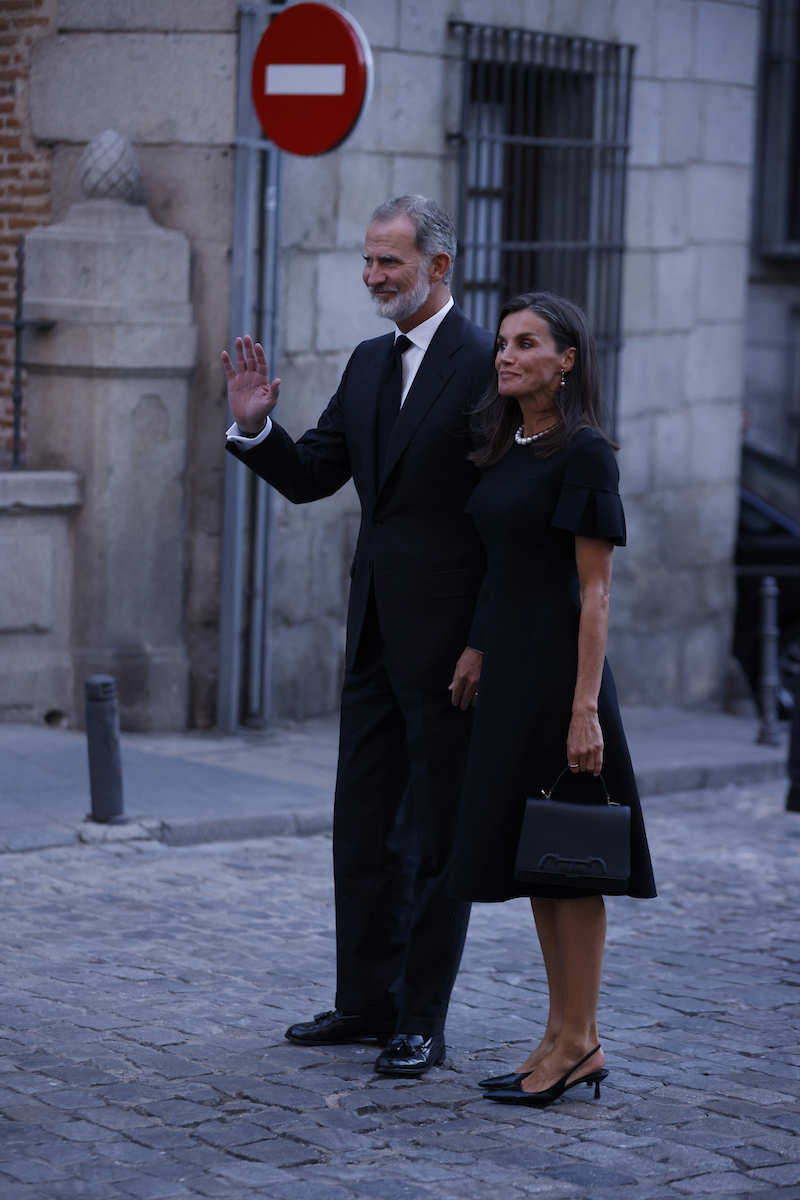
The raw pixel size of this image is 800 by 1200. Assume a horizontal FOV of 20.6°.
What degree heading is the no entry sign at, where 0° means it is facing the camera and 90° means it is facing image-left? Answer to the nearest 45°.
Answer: approximately 45°

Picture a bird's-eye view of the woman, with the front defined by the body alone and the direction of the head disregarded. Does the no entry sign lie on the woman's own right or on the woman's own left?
on the woman's own right

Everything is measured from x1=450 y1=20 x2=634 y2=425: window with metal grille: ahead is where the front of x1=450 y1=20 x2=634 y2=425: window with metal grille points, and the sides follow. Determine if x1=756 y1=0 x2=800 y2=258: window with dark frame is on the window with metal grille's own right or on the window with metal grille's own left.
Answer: on the window with metal grille's own left

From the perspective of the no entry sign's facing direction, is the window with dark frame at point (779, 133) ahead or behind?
behind

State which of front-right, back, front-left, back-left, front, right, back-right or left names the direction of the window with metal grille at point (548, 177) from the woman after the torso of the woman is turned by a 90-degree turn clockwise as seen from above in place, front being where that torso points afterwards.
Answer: front-right

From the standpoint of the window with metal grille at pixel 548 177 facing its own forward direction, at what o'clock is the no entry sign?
The no entry sign is roughly at 2 o'clock from the window with metal grille.

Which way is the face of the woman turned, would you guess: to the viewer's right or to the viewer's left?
to the viewer's left

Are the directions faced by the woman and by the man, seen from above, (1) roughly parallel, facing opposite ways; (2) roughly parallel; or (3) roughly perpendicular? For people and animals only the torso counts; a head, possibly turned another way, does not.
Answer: roughly parallel

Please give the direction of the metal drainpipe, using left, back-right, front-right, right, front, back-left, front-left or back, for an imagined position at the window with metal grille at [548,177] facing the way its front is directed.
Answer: right

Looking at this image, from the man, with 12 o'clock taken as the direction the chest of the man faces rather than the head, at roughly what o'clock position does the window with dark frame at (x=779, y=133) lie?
The window with dark frame is roughly at 5 o'clock from the man.

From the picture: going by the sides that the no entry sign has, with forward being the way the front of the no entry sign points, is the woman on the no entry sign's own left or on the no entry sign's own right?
on the no entry sign's own left

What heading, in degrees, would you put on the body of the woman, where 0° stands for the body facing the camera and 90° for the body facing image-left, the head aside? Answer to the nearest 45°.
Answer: approximately 45°

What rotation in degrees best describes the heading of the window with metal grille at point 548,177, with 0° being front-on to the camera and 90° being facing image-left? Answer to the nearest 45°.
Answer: approximately 315°
